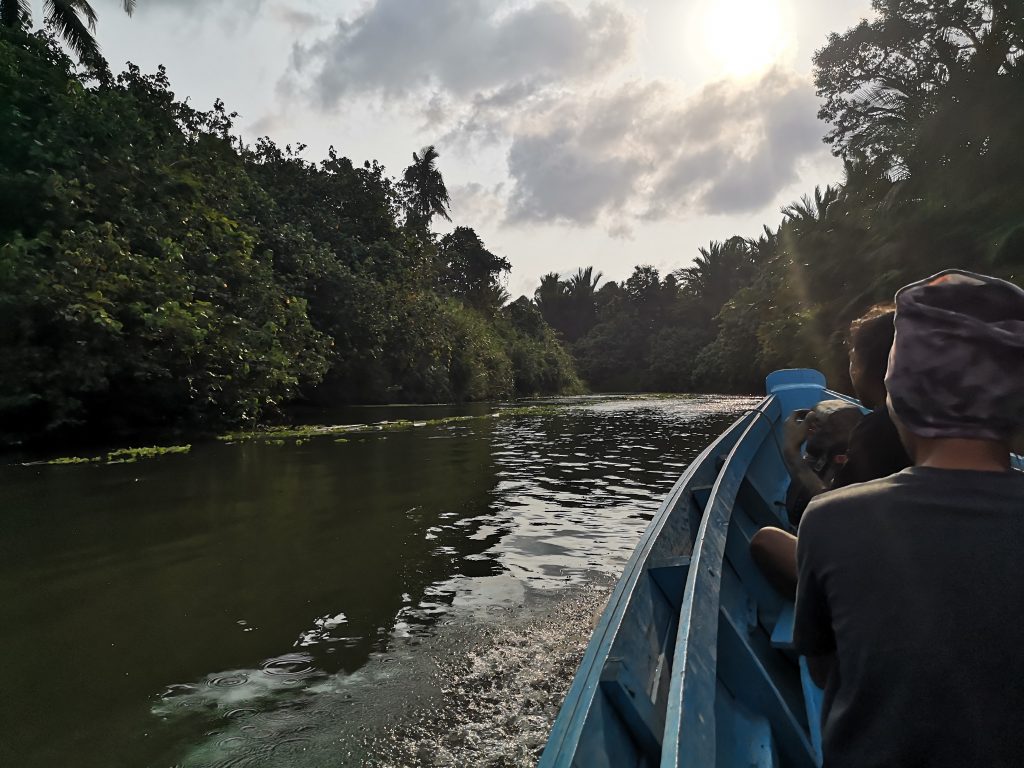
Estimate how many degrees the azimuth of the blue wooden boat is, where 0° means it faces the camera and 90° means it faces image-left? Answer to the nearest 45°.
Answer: approximately 180°

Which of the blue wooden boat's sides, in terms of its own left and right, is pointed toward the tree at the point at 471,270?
front

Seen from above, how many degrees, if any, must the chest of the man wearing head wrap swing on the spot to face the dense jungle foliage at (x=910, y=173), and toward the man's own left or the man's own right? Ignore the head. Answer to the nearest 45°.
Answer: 0° — they already face it

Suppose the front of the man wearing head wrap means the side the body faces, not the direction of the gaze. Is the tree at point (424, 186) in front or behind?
in front

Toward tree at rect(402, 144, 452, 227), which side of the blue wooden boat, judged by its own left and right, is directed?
front

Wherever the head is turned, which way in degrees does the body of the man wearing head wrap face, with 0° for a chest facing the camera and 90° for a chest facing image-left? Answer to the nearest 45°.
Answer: approximately 180°

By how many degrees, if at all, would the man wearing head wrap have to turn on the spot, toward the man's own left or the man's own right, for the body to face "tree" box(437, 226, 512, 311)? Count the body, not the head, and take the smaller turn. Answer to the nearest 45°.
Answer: approximately 45° to the man's own left
